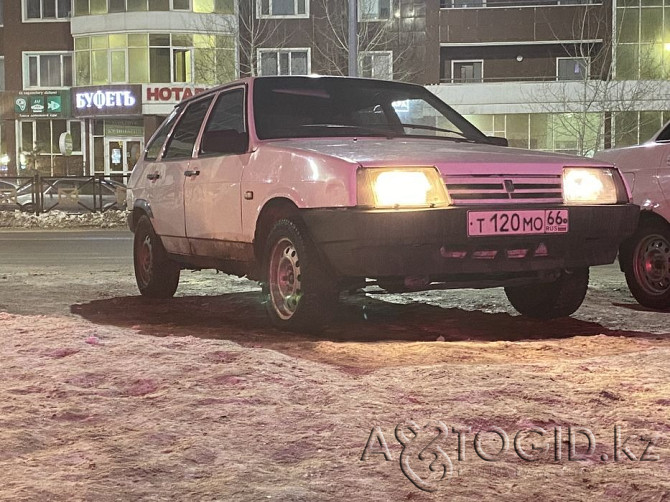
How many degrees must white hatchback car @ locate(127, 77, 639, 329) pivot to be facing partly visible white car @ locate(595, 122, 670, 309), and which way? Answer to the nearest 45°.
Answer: approximately 90° to its left

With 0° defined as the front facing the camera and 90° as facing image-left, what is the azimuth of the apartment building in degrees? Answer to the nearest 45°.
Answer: approximately 0°

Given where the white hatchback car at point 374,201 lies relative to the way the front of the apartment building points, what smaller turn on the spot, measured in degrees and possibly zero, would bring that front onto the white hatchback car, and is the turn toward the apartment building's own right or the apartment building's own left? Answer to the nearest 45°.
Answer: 0° — it already faces it

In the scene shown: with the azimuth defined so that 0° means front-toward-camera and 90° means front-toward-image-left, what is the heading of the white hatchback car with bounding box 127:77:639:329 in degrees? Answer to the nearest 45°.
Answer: approximately 315°

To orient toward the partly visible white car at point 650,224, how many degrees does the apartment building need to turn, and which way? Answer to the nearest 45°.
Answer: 0° — it already faces it

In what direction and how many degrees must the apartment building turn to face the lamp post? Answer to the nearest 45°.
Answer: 0° — it already faces it

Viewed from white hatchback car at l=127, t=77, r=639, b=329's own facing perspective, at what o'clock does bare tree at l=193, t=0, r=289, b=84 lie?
The bare tree is roughly at 7 o'clock from the white hatchback car.

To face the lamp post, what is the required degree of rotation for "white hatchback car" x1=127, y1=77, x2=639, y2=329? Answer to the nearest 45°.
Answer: approximately 135° to its left

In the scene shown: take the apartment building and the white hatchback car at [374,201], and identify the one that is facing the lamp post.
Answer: the apartment building
